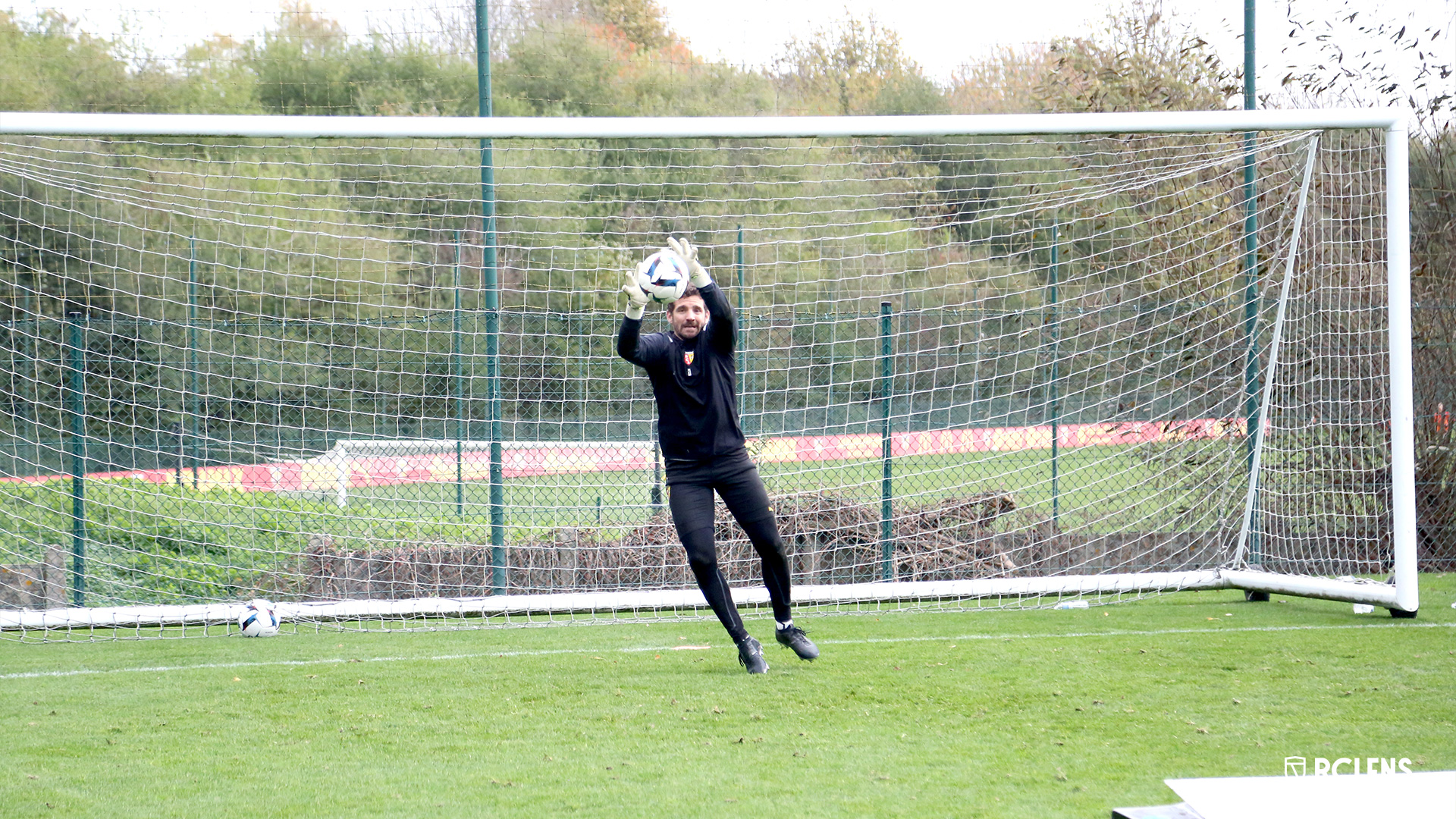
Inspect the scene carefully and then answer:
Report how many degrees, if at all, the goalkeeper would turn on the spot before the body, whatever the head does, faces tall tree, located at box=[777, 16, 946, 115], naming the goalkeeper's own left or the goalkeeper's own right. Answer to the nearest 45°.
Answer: approximately 180°

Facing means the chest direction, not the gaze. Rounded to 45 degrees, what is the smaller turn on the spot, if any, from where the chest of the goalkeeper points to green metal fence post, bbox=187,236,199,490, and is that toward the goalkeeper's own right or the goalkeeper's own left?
approximately 135° to the goalkeeper's own right

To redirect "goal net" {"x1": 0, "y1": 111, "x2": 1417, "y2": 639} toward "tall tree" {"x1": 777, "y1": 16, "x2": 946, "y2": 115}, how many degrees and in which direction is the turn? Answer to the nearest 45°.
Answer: approximately 180°

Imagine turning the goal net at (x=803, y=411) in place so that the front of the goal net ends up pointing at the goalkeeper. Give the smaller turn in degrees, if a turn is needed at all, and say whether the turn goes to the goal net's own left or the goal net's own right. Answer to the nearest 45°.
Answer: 0° — it already faces them

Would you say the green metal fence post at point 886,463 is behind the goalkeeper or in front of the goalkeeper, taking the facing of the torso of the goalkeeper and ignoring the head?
behind

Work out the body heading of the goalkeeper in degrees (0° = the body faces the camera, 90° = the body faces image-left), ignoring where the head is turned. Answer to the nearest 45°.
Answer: approximately 0°

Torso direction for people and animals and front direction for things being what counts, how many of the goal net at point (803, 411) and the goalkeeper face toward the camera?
2

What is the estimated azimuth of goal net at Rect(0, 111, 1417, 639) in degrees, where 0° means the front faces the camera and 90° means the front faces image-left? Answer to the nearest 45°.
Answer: approximately 0°

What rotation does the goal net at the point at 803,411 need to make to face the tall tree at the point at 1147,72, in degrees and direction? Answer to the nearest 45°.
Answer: approximately 135° to its left

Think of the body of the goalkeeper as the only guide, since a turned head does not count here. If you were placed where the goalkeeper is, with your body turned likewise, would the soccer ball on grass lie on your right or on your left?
on your right

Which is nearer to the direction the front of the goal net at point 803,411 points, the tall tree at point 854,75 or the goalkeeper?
the goalkeeper

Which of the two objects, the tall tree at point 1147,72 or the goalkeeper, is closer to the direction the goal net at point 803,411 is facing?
the goalkeeper
